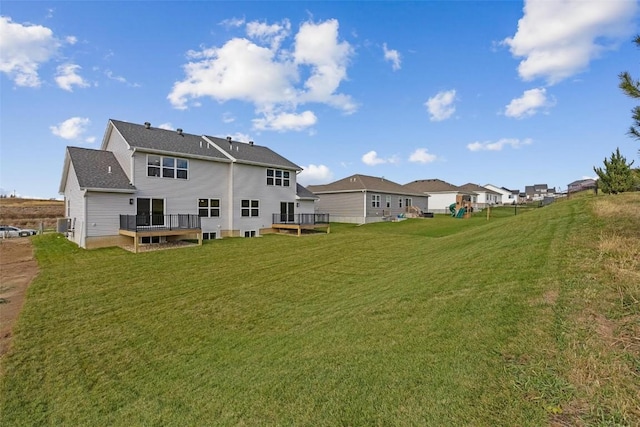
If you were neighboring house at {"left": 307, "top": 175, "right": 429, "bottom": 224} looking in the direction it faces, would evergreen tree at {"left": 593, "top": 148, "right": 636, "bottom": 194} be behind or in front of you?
behind

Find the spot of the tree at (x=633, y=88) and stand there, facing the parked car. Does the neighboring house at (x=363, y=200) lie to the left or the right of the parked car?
right

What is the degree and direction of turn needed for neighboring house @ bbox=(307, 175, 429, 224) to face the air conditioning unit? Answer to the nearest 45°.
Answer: approximately 90° to its left

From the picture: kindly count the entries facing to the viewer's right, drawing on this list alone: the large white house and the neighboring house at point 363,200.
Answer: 0

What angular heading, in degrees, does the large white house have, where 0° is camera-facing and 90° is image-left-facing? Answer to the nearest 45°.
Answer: approximately 135°

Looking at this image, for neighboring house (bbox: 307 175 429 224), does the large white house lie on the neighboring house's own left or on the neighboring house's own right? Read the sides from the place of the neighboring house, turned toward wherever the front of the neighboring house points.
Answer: on the neighboring house's own left
